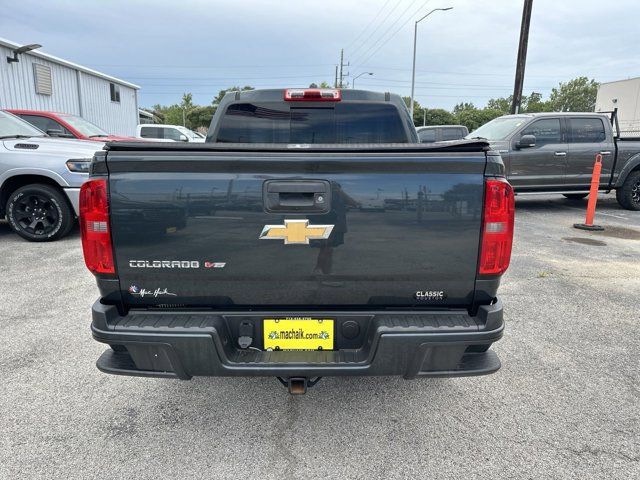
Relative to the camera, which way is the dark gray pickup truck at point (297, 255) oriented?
away from the camera

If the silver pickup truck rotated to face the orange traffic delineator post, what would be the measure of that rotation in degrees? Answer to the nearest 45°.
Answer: approximately 45° to its left

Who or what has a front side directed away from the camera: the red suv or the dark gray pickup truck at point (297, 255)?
the dark gray pickup truck

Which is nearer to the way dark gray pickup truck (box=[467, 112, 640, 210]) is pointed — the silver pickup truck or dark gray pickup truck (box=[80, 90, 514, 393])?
the silver pickup truck

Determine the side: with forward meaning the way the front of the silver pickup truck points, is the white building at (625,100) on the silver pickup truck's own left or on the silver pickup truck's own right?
on the silver pickup truck's own left

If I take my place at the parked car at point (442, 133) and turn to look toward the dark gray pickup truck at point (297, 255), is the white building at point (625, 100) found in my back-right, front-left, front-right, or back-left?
back-left

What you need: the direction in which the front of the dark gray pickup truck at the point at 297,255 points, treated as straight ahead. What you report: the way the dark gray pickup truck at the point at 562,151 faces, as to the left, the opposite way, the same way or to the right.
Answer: to the left

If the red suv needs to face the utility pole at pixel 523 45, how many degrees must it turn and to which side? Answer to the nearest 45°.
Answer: approximately 45° to its left
